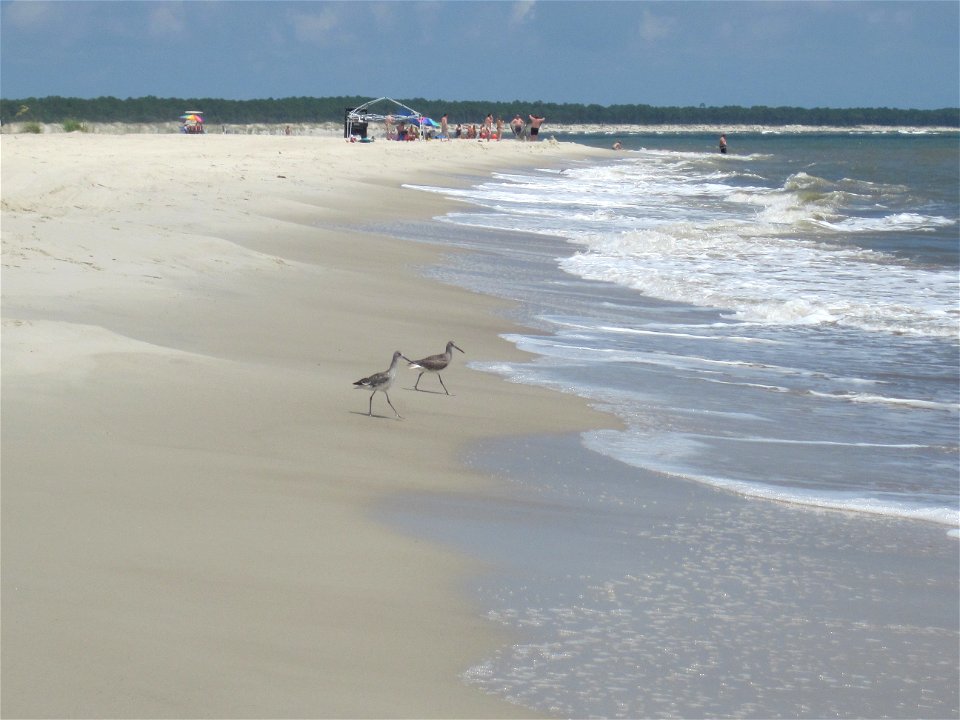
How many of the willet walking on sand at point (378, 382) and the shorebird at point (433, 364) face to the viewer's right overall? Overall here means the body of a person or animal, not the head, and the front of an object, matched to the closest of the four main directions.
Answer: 2

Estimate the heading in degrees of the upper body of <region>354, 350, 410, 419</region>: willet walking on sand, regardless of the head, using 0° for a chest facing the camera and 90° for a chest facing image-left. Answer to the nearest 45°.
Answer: approximately 270°

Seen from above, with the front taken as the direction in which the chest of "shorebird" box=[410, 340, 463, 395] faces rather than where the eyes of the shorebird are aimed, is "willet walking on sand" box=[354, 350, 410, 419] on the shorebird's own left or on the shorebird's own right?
on the shorebird's own right

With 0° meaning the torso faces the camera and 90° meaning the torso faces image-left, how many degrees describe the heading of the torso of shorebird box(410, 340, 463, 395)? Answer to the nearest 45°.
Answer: approximately 270°

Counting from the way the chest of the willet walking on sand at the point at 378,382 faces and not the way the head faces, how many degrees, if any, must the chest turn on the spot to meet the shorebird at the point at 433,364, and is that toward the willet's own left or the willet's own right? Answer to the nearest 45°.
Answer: approximately 45° to the willet's own left
